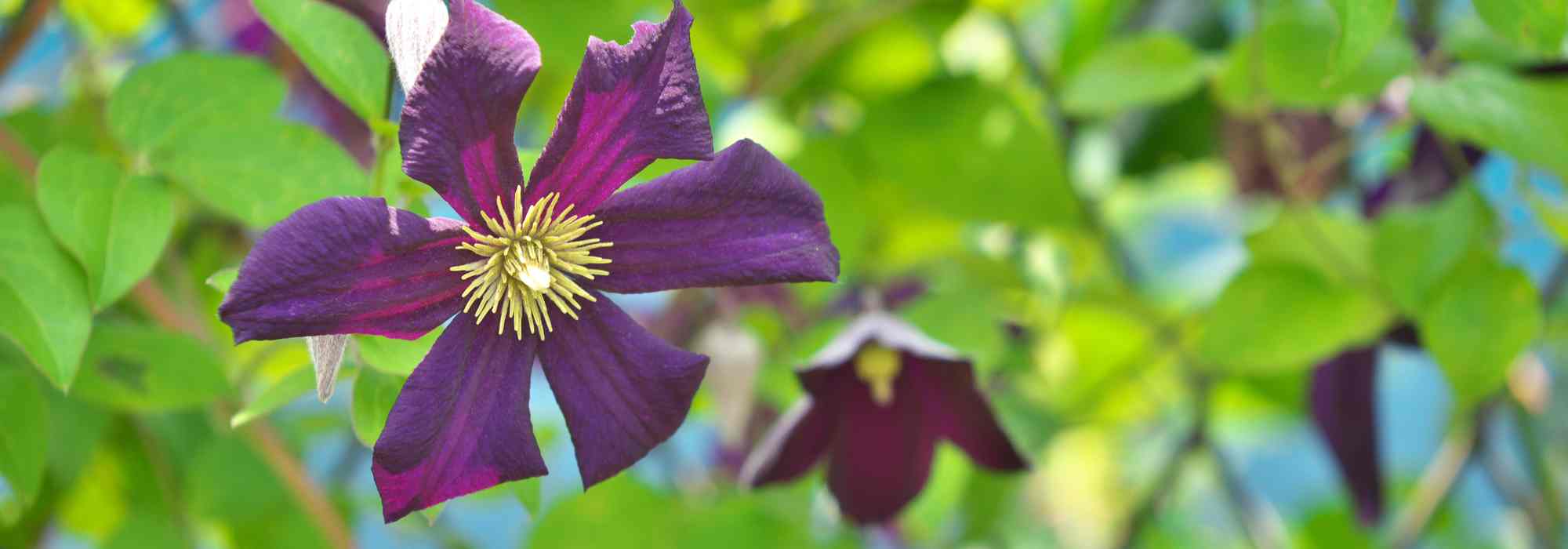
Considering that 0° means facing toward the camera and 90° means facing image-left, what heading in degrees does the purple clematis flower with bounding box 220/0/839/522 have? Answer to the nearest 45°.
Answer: approximately 0°
